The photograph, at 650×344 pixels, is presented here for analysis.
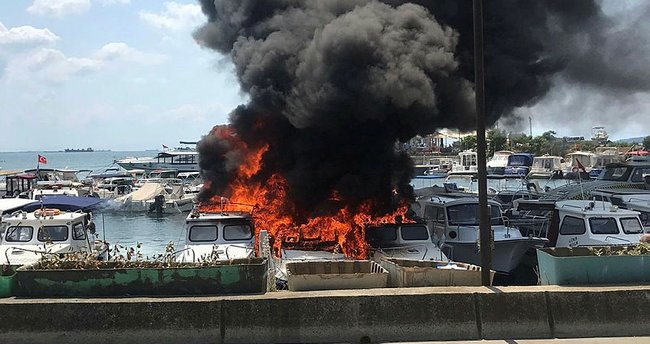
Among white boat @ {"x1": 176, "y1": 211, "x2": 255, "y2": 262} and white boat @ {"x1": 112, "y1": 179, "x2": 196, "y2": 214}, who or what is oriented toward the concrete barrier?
white boat @ {"x1": 176, "y1": 211, "x2": 255, "y2": 262}

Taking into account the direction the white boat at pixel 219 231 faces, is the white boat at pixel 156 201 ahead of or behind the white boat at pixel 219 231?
behind

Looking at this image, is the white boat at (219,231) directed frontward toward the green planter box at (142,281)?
yes

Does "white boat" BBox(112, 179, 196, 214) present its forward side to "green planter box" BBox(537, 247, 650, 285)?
no

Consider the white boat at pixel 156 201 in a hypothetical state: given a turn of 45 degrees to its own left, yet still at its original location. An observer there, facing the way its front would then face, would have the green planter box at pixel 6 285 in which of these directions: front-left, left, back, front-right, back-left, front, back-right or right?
front-left

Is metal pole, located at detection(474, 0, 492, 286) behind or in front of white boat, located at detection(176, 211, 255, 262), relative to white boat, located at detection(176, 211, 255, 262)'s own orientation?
in front

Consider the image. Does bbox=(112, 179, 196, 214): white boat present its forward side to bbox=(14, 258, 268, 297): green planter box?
no

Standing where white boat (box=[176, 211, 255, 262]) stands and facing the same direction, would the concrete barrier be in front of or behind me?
in front

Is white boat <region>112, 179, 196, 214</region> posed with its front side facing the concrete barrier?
no

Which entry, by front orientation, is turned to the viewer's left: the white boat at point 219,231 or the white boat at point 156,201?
the white boat at point 156,201

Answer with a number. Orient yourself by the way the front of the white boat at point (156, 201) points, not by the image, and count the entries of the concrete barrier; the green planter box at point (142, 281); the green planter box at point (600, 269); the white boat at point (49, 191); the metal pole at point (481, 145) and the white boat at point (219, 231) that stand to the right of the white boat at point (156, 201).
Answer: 0

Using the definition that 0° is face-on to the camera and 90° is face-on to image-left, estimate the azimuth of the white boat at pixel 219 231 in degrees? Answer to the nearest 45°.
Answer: approximately 0°

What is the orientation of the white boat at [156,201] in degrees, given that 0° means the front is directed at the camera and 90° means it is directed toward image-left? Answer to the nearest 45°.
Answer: approximately 90°

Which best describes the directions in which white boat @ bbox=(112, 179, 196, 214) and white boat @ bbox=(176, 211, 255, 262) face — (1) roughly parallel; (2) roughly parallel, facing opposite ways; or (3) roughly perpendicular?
roughly perpendicular

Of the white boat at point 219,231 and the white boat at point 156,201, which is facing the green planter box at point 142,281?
the white boat at point 219,231

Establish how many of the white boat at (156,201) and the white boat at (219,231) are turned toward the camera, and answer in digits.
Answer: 1
